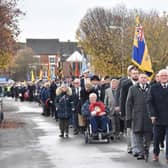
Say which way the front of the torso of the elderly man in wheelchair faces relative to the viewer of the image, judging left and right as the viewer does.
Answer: facing the viewer
